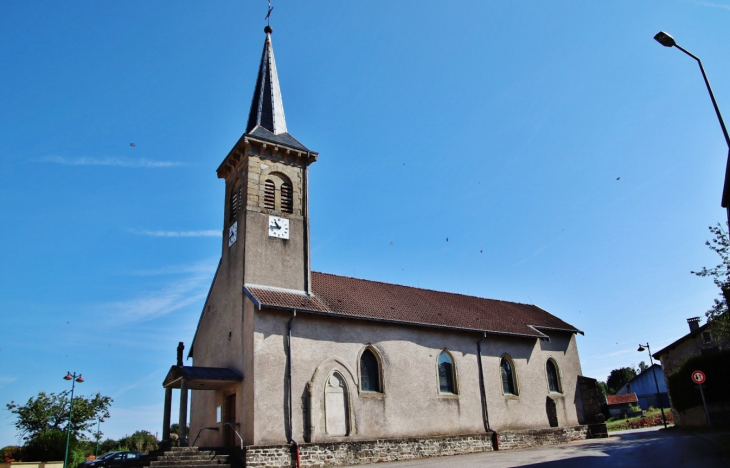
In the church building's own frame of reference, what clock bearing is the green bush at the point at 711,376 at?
The green bush is roughly at 7 o'clock from the church building.

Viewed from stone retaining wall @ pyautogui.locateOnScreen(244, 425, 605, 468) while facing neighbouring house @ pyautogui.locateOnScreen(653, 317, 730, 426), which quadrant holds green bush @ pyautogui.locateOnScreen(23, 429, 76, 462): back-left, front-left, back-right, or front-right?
back-left

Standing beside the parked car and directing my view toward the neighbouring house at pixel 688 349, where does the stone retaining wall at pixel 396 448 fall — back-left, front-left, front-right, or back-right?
front-right

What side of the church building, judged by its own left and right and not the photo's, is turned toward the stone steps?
front

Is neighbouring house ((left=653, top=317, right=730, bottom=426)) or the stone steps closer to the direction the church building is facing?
the stone steps

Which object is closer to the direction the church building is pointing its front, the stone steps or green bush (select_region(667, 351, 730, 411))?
the stone steps

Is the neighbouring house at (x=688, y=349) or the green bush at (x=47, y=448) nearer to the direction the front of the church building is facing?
the green bush

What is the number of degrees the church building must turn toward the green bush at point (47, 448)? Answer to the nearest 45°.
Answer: approximately 45° to its right

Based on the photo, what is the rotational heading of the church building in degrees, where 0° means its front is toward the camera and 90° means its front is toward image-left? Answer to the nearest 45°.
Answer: approximately 45°

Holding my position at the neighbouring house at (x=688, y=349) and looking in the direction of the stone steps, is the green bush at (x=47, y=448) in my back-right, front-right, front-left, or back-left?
front-right

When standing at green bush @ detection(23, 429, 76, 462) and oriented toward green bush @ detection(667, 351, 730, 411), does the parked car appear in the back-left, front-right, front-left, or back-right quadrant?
front-right

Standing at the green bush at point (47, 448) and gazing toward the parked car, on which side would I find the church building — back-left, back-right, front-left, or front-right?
front-left

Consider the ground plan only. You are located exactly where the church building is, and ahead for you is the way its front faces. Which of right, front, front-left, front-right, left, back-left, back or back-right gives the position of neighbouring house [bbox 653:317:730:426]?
back

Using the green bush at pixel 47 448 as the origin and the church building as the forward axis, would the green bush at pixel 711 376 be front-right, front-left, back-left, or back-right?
front-left
